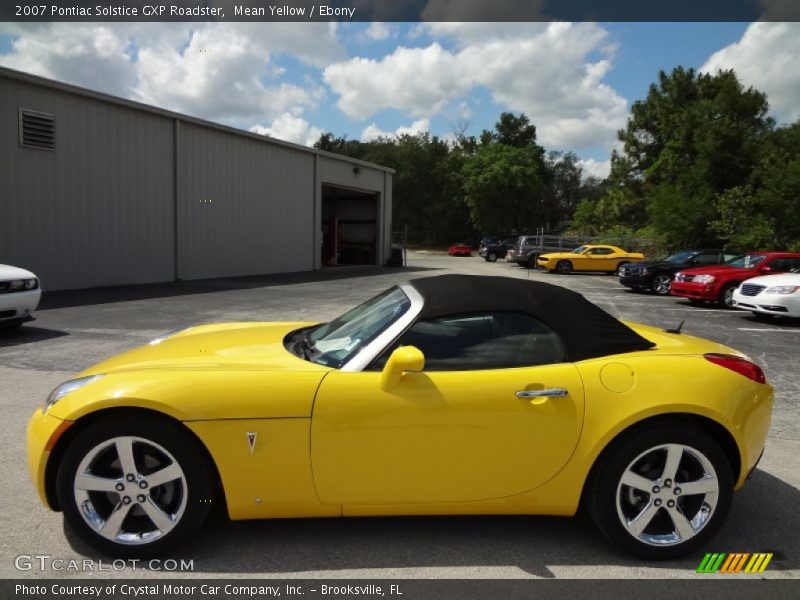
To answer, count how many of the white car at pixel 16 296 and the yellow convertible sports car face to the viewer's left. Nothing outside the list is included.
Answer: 1

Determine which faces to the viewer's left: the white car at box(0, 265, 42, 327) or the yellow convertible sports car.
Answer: the yellow convertible sports car

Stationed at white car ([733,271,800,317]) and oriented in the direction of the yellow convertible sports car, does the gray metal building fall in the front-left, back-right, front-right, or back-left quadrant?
front-right

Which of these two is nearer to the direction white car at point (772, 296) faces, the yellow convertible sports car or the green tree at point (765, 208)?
the yellow convertible sports car

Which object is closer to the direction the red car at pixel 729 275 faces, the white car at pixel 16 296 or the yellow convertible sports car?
the white car

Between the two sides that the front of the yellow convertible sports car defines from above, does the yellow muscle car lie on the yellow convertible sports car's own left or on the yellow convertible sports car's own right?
on the yellow convertible sports car's own right

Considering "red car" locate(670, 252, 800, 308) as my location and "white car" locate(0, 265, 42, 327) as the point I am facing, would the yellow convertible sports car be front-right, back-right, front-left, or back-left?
front-left

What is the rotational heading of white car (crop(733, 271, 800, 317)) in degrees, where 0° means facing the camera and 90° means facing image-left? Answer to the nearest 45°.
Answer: approximately 45°

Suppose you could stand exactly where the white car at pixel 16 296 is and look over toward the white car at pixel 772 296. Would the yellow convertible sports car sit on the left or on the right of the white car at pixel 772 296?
right

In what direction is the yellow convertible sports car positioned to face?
to the viewer's left

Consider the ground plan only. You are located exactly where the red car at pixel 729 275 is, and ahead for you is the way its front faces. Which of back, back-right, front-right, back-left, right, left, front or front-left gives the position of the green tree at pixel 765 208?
back-right

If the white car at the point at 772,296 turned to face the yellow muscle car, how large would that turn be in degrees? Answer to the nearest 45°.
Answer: approximately 90° to its right

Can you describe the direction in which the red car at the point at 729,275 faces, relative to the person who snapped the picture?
facing the viewer and to the left of the viewer

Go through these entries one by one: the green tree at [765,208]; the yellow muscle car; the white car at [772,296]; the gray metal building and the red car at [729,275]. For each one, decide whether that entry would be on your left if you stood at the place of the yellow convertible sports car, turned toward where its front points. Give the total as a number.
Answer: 0

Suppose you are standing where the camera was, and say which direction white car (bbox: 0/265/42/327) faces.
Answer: facing the viewer and to the right of the viewer

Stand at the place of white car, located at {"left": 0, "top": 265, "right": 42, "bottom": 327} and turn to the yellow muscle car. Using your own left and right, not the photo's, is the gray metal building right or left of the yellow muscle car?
left

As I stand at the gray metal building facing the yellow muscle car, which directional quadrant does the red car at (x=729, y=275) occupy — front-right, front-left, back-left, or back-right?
front-right

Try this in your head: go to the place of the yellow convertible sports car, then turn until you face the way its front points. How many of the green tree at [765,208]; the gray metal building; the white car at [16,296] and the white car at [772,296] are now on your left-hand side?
0

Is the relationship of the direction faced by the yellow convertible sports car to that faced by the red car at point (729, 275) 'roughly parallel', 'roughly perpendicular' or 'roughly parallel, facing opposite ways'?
roughly parallel

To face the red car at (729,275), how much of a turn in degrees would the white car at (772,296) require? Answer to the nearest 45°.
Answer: approximately 135° to its right
